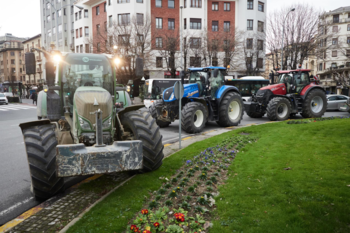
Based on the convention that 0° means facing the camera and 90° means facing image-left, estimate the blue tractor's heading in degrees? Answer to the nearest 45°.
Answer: approximately 45°

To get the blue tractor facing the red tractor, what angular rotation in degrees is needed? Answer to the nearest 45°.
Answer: approximately 180°

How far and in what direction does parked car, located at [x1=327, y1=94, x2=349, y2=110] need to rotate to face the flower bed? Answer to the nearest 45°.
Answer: approximately 90° to its left

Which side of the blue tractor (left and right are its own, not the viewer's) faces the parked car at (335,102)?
back

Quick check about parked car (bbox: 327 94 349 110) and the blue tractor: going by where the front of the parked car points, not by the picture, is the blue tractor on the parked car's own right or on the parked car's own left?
on the parked car's own left

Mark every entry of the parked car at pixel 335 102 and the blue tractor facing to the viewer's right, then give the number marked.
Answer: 0

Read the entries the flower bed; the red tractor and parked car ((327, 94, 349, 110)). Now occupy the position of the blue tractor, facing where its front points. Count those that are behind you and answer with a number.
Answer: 2

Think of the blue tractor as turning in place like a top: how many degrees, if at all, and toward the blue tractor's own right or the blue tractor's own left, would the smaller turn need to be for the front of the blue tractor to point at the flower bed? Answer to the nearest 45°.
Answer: approximately 45° to the blue tractor's own left

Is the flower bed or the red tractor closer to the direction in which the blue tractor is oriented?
the flower bed

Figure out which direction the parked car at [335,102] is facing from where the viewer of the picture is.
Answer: facing to the left of the viewer

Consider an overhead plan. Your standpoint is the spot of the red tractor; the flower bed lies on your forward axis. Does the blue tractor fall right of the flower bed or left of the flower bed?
right
